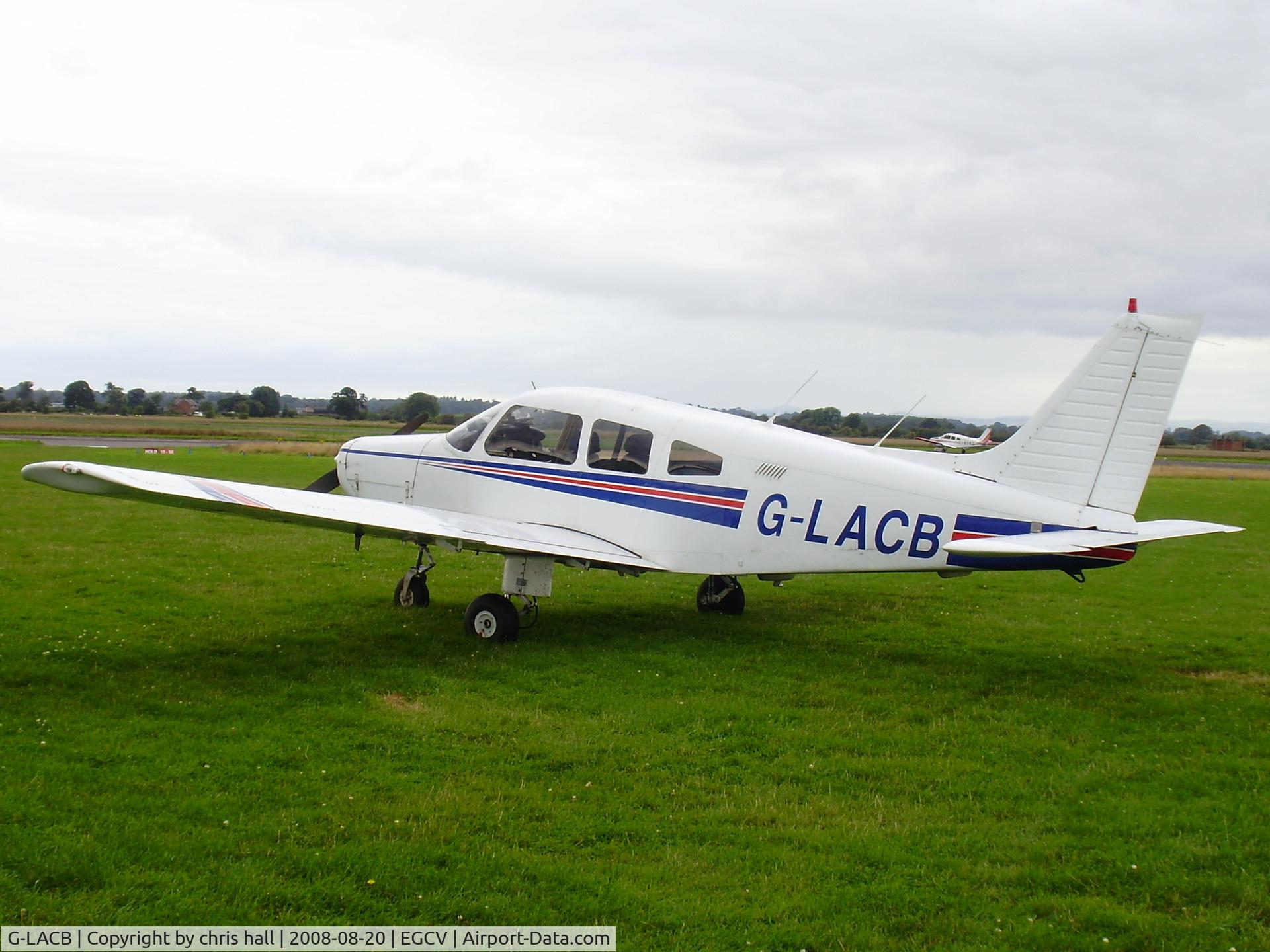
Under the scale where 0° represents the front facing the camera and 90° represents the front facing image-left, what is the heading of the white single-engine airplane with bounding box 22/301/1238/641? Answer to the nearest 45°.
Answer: approximately 135°

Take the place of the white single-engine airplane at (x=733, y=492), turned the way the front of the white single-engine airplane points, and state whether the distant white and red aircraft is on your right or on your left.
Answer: on your right
